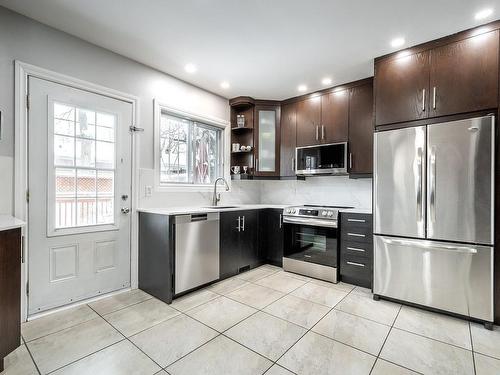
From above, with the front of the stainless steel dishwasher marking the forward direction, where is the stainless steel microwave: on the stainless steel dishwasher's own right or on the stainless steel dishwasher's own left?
on the stainless steel dishwasher's own left

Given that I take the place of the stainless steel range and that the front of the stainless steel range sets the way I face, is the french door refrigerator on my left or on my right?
on my left

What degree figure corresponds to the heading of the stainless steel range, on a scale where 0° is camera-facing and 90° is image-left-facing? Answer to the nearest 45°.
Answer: approximately 45°

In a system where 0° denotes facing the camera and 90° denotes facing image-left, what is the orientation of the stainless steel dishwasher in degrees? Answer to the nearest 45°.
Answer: approximately 315°

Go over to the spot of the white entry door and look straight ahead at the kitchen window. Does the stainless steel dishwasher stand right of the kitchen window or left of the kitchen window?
right

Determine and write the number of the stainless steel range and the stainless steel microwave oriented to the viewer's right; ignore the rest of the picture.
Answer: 0

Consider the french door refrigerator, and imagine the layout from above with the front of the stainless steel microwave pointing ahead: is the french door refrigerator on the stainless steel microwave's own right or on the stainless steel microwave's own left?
on the stainless steel microwave's own left

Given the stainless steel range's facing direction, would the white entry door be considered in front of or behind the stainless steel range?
in front

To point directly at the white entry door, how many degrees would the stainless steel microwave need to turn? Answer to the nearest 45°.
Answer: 0° — it already faces it

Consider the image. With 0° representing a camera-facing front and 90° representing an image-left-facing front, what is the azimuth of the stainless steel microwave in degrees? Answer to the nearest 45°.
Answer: approximately 45°

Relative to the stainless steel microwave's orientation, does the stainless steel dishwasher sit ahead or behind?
ahead
